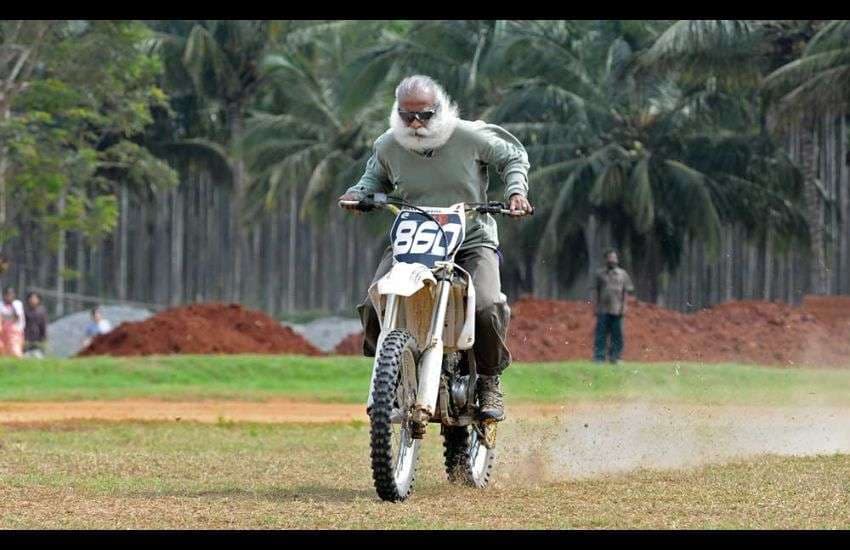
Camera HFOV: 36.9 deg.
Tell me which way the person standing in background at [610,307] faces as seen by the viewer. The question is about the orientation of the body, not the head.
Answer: toward the camera

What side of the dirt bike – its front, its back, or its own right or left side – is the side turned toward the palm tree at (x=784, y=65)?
back

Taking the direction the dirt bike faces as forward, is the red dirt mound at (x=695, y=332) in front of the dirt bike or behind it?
behind

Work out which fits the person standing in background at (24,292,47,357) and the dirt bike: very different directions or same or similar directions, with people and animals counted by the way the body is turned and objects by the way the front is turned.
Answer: same or similar directions

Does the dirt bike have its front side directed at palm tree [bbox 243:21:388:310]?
no

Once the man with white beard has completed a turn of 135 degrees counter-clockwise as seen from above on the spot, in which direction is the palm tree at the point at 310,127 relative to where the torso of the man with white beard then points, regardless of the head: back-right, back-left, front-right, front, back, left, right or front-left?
front-left

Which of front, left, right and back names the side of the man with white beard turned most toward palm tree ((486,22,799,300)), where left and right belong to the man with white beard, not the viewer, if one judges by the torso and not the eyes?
back

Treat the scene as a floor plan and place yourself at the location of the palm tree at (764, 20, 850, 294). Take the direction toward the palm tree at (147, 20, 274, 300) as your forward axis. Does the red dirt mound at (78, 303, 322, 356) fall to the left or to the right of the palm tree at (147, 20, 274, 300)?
left

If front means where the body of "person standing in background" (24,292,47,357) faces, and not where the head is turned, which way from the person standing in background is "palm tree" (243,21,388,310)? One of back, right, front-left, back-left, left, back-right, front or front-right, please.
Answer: back-left

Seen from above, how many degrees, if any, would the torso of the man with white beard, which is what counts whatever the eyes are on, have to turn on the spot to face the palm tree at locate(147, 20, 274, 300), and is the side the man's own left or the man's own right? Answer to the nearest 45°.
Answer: approximately 180°

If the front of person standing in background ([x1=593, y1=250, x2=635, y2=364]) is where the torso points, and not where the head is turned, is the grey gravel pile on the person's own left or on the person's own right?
on the person's own right

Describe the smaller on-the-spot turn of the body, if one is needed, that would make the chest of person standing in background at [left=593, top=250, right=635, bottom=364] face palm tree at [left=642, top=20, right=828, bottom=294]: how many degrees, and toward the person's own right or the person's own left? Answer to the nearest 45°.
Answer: approximately 135° to the person's own left

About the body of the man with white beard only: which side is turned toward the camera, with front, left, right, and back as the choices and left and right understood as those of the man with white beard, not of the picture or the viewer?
front

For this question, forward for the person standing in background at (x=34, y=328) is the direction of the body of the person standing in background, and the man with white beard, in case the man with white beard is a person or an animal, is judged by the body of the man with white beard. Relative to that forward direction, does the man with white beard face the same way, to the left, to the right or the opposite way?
the same way

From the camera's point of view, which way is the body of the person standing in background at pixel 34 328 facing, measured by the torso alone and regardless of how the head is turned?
toward the camera
